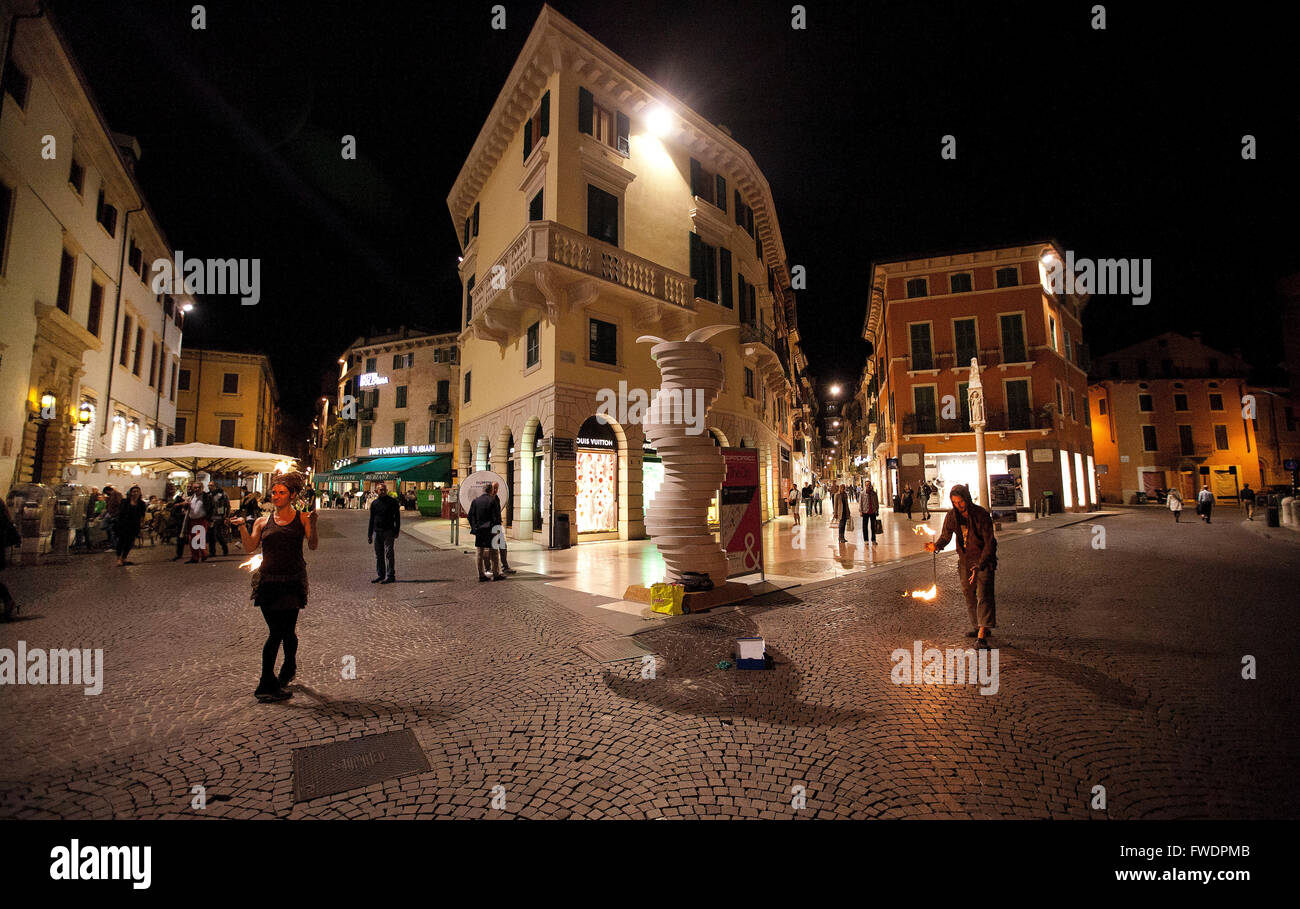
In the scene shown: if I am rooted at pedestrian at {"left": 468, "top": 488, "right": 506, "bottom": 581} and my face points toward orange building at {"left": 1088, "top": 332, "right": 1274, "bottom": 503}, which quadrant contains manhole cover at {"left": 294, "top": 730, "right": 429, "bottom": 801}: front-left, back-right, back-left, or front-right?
back-right

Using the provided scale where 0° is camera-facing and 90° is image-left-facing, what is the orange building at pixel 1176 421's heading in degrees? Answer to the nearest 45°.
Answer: approximately 0°

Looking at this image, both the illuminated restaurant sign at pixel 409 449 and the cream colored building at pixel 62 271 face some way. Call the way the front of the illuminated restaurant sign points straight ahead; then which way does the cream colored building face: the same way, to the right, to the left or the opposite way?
to the left

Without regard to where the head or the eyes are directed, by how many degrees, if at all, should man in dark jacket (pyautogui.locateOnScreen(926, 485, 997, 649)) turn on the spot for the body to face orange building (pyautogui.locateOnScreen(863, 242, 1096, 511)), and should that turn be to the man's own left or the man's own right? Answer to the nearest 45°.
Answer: approximately 135° to the man's own right

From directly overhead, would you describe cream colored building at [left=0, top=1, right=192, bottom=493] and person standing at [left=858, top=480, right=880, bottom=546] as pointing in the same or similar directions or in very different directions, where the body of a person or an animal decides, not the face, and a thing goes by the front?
very different directions

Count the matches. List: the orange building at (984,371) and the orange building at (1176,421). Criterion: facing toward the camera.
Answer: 2

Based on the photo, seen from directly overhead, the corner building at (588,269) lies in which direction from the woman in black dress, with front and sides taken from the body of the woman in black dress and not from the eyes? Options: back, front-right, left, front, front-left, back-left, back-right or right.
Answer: back-left

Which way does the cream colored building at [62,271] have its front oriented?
to the viewer's right
